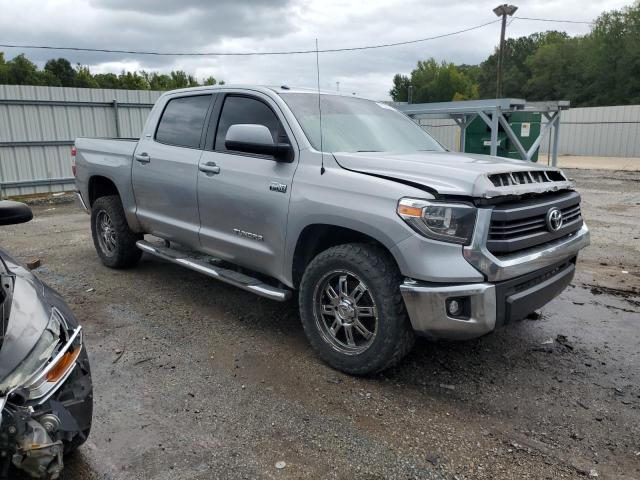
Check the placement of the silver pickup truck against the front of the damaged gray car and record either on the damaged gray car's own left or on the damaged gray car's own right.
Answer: on the damaged gray car's own left

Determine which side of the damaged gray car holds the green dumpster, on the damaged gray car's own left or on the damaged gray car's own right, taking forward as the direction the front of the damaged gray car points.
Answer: on the damaged gray car's own left

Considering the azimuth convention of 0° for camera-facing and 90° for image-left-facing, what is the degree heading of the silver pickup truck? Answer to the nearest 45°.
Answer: approximately 315°

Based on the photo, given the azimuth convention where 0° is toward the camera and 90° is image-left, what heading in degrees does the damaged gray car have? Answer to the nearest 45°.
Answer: approximately 315°
